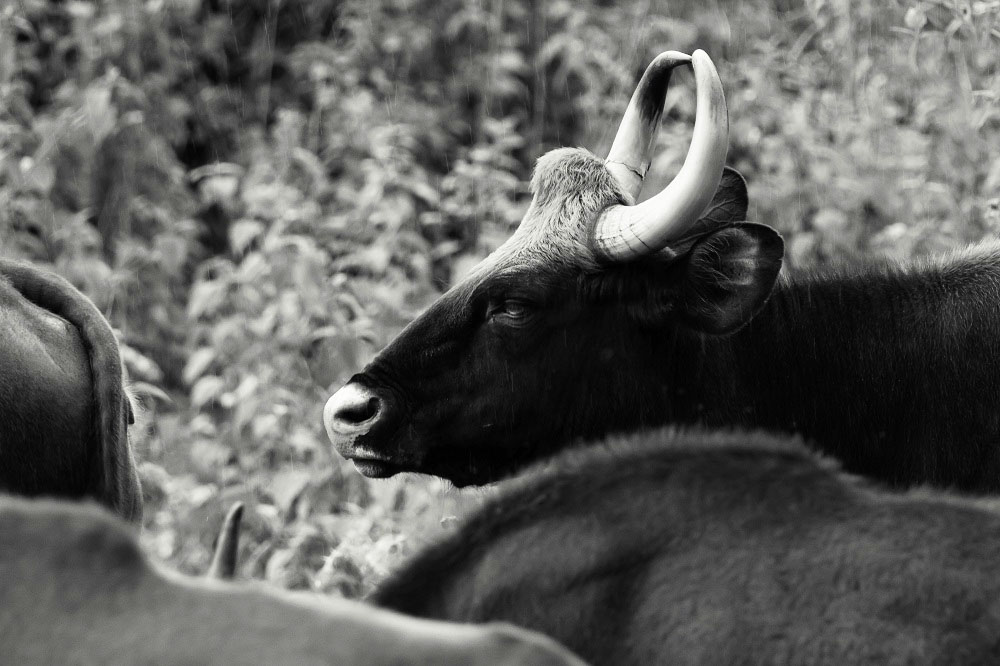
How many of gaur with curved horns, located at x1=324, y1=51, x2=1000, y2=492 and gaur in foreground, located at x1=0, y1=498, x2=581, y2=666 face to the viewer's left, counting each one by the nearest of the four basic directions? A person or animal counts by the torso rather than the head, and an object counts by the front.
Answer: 2

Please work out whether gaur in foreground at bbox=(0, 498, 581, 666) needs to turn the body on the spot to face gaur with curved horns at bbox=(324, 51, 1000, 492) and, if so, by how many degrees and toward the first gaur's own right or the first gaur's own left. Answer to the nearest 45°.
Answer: approximately 135° to the first gaur's own right

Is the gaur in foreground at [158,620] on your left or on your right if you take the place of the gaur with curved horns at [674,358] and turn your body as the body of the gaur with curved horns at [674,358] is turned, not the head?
on your left

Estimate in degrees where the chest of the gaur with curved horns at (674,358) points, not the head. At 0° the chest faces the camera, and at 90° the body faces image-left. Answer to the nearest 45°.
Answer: approximately 90°

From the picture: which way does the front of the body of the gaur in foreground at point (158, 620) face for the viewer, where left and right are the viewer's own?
facing to the left of the viewer
